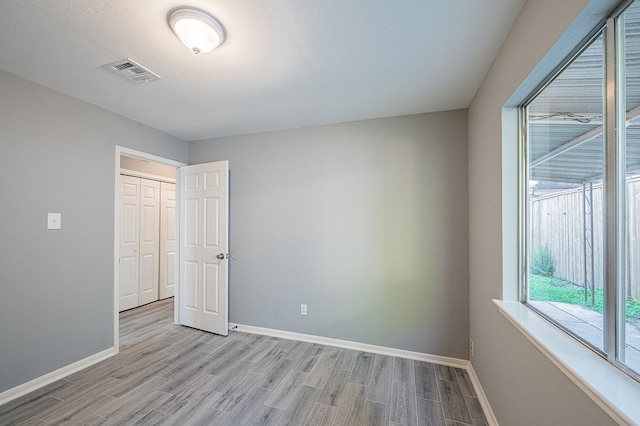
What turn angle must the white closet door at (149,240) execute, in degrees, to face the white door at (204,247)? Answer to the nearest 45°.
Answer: approximately 45° to its right

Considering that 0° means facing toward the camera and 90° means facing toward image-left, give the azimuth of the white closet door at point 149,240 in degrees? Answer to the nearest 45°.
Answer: approximately 315°

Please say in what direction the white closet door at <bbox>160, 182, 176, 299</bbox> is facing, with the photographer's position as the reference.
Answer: facing the viewer and to the right of the viewer

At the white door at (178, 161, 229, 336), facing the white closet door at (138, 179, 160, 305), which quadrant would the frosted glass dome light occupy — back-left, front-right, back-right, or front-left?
back-left

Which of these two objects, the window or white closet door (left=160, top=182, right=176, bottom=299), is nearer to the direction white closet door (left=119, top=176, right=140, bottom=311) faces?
the window

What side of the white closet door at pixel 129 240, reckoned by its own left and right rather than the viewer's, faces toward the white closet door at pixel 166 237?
left

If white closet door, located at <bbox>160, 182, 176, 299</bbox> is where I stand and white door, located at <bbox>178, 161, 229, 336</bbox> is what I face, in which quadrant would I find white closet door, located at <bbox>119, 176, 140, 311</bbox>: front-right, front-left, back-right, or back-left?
front-right

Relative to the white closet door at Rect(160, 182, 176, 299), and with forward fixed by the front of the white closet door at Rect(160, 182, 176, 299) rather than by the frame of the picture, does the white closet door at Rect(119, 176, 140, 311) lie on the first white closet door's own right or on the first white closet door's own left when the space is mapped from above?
on the first white closet door's own right

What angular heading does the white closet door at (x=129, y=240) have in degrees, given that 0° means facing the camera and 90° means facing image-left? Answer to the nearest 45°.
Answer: approximately 315°

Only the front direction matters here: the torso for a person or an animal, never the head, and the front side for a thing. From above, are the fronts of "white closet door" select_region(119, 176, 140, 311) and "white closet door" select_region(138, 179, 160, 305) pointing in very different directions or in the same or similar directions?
same or similar directions

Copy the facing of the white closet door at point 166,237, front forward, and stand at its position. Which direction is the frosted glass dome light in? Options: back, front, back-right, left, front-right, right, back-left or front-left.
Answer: front-right

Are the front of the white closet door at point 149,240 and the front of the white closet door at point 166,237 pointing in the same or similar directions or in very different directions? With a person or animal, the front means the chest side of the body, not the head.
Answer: same or similar directions
